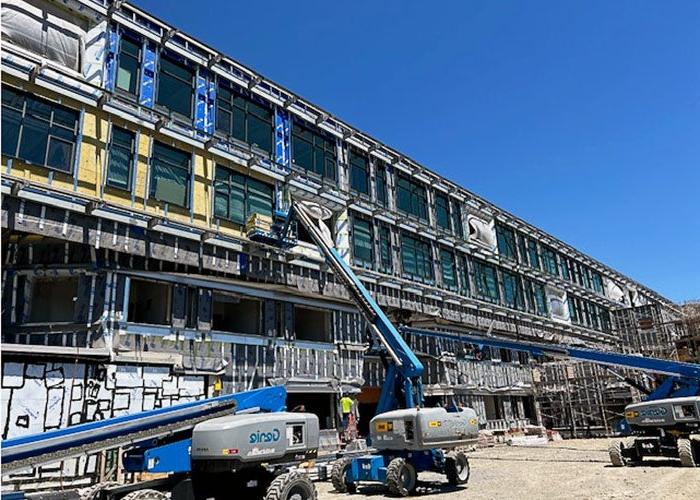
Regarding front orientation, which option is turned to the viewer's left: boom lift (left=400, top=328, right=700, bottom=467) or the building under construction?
the boom lift

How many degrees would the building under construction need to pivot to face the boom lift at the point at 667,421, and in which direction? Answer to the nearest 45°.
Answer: approximately 45° to its left

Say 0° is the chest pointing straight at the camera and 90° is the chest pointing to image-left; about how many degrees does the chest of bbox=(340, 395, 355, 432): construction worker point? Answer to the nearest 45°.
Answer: approximately 180°

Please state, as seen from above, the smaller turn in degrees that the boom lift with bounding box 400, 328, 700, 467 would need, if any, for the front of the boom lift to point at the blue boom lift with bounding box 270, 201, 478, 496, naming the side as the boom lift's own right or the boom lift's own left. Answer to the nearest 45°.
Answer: approximately 45° to the boom lift's own left

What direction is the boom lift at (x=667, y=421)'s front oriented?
to the viewer's left

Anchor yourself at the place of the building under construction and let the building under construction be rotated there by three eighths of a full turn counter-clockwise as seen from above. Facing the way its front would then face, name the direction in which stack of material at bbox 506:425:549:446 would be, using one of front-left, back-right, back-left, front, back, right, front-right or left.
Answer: front-right

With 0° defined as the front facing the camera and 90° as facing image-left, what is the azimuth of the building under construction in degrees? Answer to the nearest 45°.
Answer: approximately 315°

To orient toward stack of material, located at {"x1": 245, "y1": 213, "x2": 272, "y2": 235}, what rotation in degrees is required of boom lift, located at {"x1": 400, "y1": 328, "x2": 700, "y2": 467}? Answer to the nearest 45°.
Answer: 0° — it already faces it
